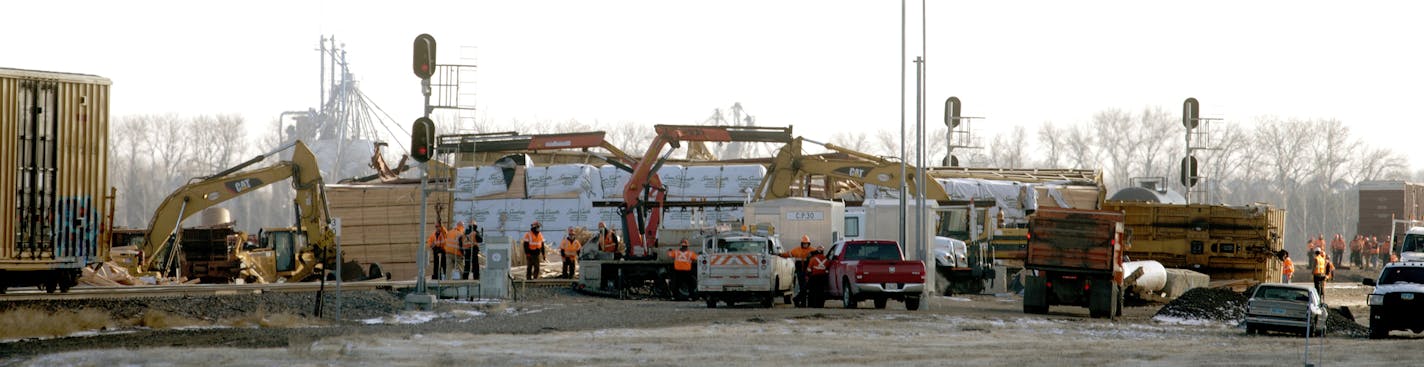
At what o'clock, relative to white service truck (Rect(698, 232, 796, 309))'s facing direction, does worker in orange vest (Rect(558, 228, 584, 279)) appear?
The worker in orange vest is roughly at 11 o'clock from the white service truck.

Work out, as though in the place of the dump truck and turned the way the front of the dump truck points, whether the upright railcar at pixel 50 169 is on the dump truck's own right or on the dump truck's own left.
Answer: on the dump truck's own left

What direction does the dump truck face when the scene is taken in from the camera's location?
facing away from the viewer

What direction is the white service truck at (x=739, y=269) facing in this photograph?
away from the camera

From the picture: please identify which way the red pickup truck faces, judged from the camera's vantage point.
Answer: facing away from the viewer and to the left of the viewer

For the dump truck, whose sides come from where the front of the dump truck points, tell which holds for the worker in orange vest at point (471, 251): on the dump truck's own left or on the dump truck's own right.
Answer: on the dump truck's own left

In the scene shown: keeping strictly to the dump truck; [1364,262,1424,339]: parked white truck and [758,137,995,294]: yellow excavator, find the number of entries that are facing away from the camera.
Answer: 1

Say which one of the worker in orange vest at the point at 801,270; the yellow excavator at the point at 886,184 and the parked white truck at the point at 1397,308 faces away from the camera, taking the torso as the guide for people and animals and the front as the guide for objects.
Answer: the worker in orange vest

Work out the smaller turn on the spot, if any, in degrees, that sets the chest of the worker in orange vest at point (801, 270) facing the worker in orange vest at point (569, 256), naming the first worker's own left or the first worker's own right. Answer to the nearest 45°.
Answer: approximately 45° to the first worker's own left

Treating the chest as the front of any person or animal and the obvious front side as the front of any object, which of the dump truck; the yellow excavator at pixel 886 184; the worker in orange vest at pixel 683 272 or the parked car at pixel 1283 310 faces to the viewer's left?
the yellow excavator

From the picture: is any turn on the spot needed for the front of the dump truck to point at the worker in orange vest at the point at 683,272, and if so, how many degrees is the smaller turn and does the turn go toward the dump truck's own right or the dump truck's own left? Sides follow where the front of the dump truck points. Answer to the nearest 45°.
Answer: approximately 90° to the dump truck's own left

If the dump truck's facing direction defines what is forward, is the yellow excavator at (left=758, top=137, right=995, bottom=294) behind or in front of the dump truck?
in front

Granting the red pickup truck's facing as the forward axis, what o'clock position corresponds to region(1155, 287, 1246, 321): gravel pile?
The gravel pile is roughly at 4 o'clock from the red pickup truck.

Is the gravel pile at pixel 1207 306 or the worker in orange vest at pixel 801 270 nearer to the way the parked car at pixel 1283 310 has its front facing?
the gravel pile
